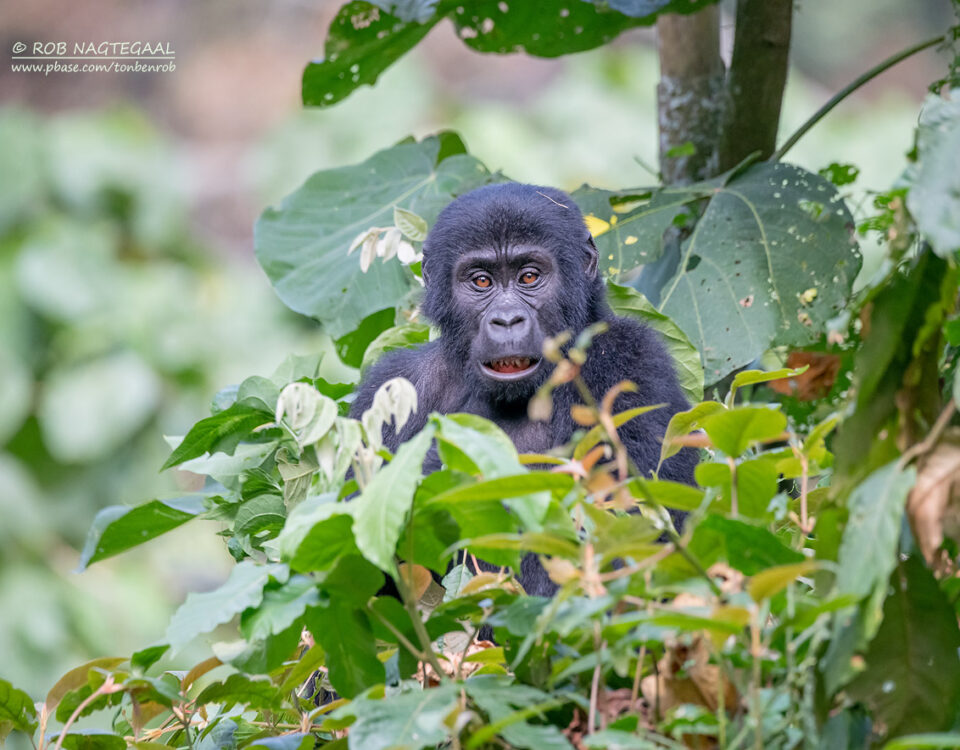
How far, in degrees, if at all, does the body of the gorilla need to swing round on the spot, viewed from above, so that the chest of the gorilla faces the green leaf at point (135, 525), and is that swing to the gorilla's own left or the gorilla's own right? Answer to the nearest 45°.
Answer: approximately 45° to the gorilla's own right

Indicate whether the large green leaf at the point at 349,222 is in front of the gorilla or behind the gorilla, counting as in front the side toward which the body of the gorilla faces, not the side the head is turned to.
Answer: behind

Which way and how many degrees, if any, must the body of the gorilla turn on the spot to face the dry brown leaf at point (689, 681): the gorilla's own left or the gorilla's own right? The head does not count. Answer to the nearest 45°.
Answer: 0° — it already faces it

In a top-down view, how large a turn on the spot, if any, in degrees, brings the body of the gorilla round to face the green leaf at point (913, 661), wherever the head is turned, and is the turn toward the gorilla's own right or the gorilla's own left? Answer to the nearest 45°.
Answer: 0° — it already faces it

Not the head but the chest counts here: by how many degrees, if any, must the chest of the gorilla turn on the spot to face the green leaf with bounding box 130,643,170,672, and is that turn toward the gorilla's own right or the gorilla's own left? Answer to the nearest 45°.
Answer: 0° — it already faces it

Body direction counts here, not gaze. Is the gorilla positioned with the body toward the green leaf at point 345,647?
yes

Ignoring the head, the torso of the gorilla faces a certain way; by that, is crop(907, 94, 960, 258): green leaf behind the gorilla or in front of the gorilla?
in front

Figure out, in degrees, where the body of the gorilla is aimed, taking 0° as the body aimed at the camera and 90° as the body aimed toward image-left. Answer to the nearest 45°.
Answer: approximately 0°

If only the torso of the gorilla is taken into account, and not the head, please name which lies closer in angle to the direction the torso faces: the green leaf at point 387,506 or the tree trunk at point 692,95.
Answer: the green leaf

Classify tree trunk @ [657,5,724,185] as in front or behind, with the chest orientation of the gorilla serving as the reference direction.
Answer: behind

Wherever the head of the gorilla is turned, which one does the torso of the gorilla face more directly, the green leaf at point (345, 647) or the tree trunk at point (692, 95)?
the green leaf
